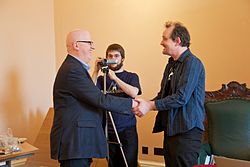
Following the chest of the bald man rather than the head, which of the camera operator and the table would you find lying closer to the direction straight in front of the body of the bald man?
the camera operator

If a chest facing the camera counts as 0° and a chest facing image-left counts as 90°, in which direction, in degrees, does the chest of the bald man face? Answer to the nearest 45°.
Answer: approximately 270°

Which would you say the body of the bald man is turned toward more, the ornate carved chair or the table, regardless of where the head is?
the ornate carved chair

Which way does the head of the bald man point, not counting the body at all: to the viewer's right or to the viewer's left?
to the viewer's right

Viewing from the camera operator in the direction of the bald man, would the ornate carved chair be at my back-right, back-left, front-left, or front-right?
back-left

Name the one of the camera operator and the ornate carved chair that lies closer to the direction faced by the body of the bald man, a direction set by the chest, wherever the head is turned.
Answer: the ornate carved chair

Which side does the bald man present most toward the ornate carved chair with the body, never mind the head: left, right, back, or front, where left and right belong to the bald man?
front

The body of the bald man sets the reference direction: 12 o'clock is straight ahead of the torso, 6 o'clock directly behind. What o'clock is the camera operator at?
The camera operator is roughly at 10 o'clock from the bald man.
